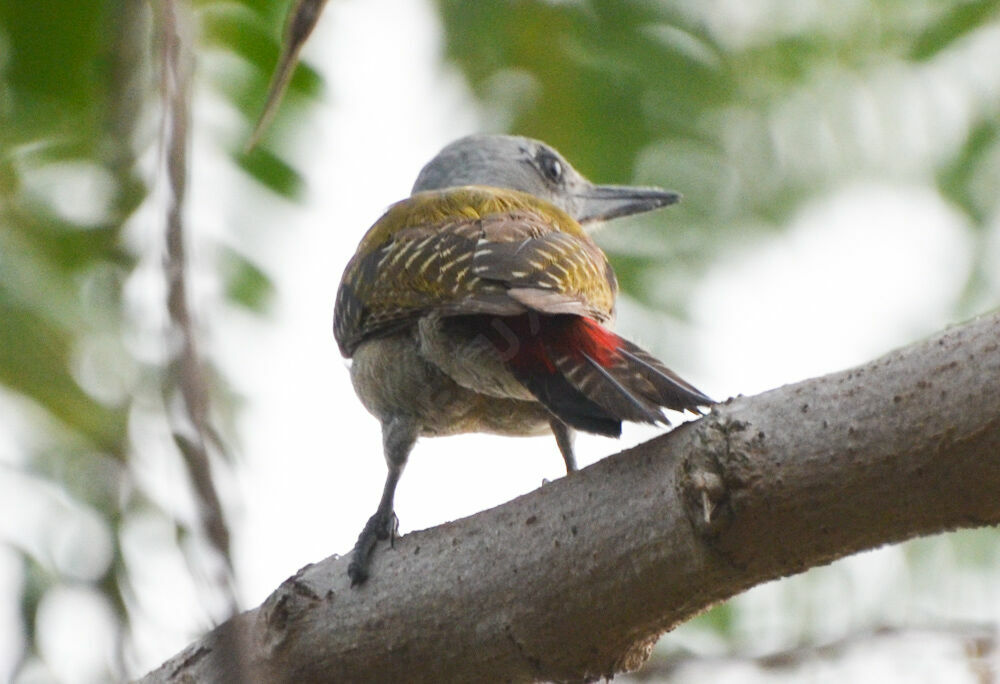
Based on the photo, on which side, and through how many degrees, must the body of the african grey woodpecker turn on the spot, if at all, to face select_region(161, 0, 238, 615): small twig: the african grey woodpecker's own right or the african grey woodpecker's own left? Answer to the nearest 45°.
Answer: approximately 135° to the african grey woodpecker's own left

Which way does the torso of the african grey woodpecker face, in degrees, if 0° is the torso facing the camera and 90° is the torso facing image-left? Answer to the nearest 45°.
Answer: approximately 135°
